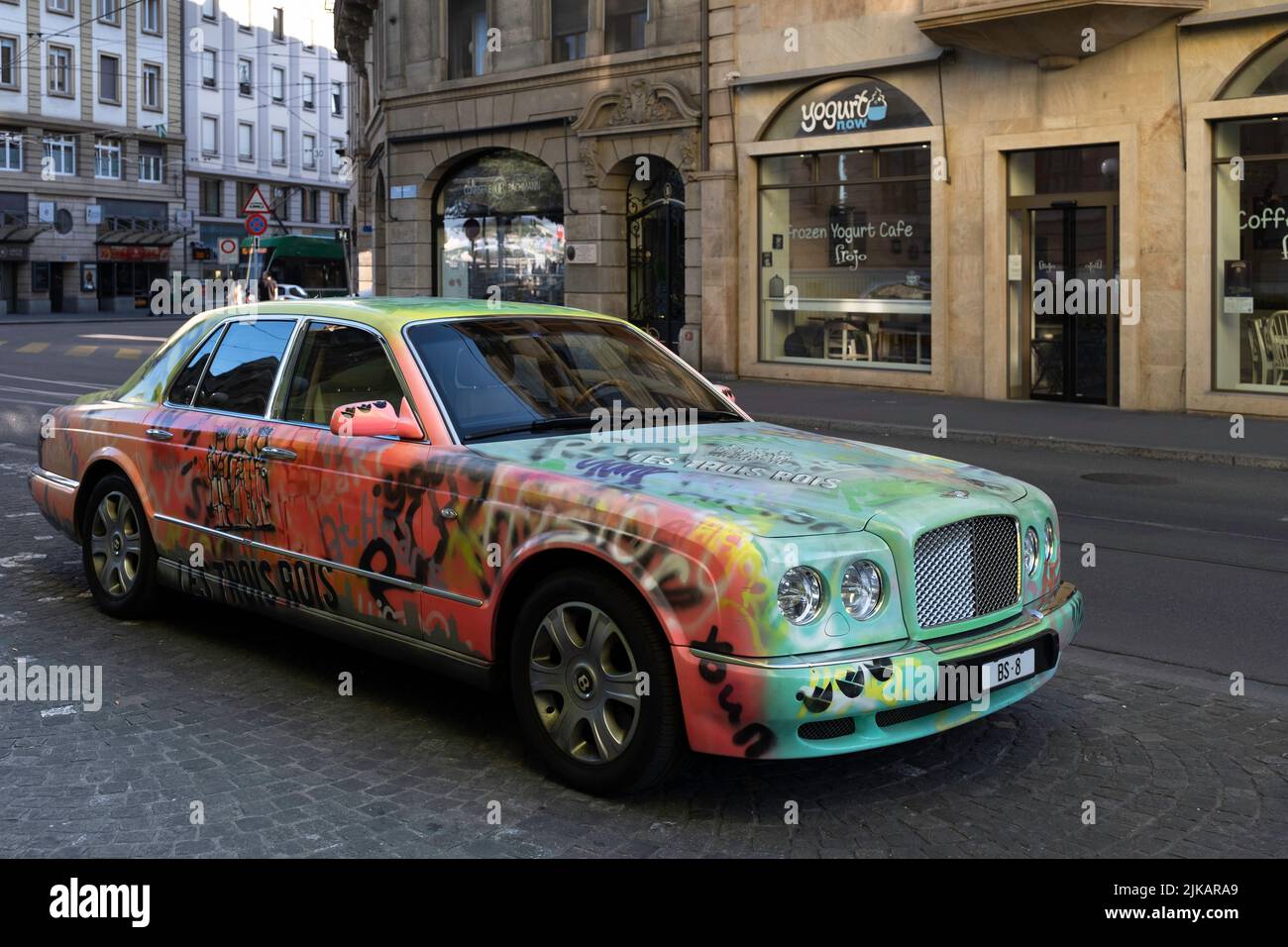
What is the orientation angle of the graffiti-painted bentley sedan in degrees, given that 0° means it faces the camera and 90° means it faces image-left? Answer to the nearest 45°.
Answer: approximately 315°
